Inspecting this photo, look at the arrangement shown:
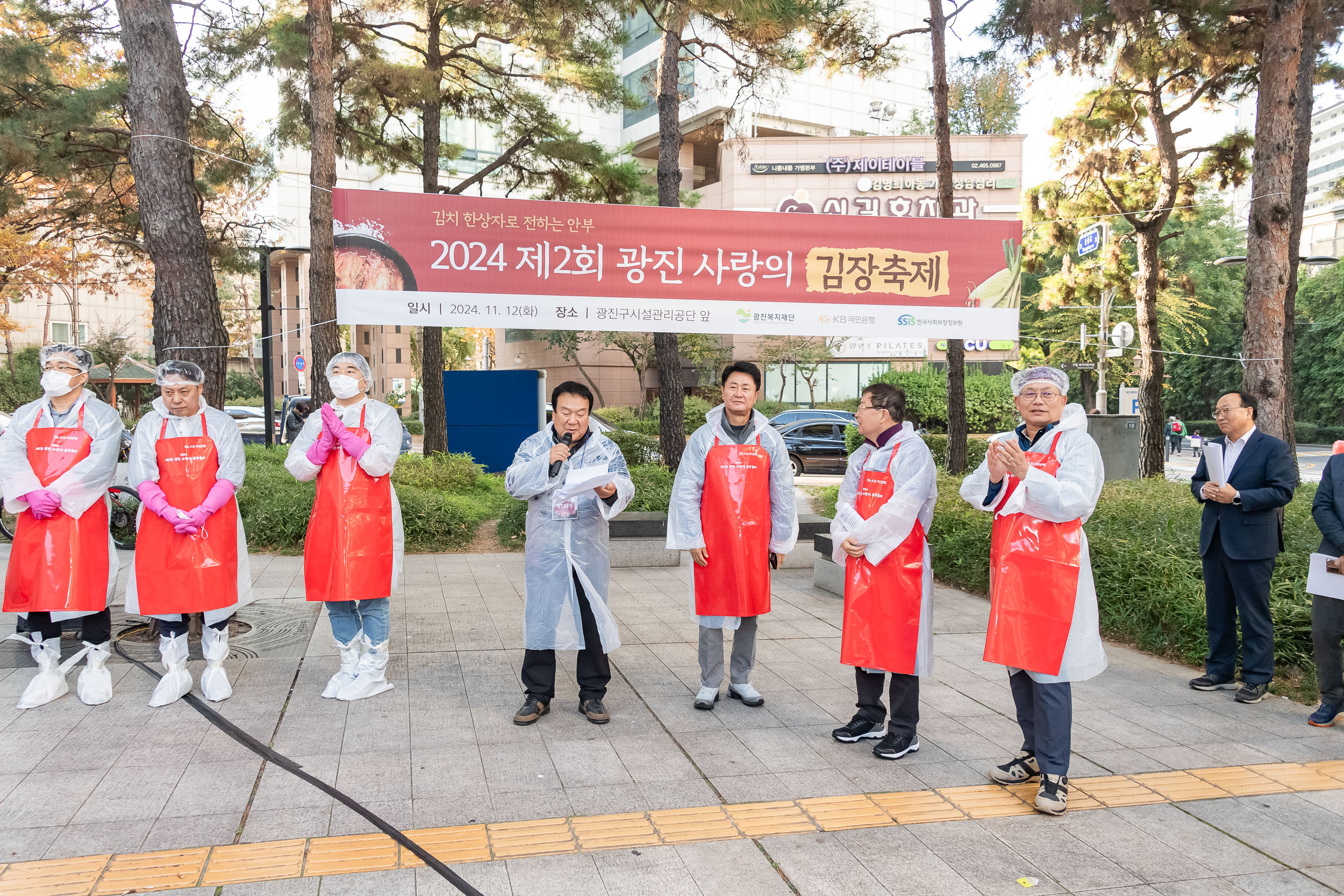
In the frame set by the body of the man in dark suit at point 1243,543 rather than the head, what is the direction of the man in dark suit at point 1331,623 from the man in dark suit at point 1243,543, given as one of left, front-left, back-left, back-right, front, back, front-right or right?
left

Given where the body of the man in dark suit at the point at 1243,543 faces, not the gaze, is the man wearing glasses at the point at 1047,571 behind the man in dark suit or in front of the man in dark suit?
in front

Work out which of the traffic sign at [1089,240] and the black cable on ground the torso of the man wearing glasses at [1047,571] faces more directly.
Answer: the black cable on ground

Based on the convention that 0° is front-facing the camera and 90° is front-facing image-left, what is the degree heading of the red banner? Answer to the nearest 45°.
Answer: approximately 0°

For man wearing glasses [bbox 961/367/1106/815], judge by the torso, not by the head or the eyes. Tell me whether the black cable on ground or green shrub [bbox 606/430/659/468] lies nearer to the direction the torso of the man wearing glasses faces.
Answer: the black cable on ground

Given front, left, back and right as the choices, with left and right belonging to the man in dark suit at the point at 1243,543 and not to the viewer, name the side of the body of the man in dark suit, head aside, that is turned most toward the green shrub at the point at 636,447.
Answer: right

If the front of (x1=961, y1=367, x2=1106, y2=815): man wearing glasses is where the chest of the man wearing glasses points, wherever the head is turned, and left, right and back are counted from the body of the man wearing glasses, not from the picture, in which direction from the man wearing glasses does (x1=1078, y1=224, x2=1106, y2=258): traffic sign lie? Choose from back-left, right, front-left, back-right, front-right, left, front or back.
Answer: back-right

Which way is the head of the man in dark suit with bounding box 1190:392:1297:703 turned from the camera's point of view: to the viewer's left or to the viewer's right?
to the viewer's left

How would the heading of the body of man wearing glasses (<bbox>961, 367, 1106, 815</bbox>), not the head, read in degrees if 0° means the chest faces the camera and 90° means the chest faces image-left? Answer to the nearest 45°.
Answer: approximately 45°

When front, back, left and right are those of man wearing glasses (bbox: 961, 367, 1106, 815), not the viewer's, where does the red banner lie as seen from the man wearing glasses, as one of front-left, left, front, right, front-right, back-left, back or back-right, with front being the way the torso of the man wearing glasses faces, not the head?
right

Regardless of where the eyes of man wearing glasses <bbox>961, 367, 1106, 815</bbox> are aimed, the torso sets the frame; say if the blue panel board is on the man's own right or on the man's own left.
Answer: on the man's own right

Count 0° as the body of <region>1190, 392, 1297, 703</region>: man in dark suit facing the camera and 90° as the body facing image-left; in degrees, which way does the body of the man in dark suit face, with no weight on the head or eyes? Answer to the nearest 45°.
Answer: approximately 45°
